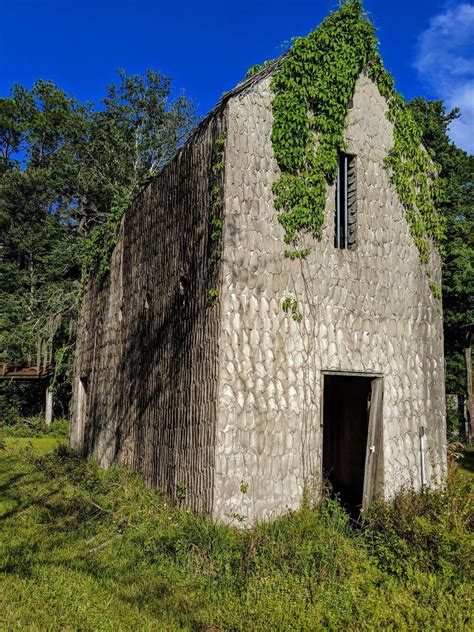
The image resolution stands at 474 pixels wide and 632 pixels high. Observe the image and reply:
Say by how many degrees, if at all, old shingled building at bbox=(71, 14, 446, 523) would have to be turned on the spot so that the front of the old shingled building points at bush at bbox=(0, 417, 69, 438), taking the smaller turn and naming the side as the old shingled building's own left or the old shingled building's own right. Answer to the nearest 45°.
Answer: approximately 180°

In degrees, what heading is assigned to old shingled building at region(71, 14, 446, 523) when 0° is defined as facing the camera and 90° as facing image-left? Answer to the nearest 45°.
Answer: approximately 315°
